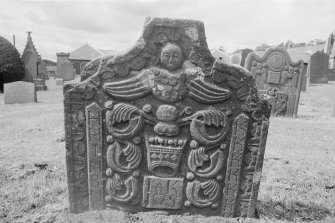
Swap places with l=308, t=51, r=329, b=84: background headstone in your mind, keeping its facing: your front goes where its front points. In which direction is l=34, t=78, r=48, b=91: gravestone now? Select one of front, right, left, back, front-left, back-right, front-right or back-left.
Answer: front-right

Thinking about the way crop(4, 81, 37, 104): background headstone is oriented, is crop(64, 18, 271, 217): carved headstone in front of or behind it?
in front

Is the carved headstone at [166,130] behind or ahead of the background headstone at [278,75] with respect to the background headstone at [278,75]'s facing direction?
ahead

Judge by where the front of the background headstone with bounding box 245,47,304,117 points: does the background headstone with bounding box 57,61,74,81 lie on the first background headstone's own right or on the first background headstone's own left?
on the first background headstone's own right

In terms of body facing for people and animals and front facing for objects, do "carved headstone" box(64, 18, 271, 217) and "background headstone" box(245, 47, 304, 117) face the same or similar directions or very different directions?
same or similar directions

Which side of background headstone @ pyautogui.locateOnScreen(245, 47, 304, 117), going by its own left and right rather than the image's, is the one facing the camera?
front

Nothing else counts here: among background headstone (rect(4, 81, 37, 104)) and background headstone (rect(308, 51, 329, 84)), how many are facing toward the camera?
2

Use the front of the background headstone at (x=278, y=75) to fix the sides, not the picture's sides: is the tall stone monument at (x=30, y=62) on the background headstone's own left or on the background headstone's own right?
on the background headstone's own right

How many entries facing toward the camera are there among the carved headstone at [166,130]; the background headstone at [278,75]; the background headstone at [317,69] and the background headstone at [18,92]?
4

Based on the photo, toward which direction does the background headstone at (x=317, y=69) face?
toward the camera

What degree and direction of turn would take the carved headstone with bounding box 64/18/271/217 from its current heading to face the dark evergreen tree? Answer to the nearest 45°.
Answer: approximately 135° to its right

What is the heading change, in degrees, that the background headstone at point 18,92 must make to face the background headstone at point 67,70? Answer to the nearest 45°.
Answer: approximately 180°
